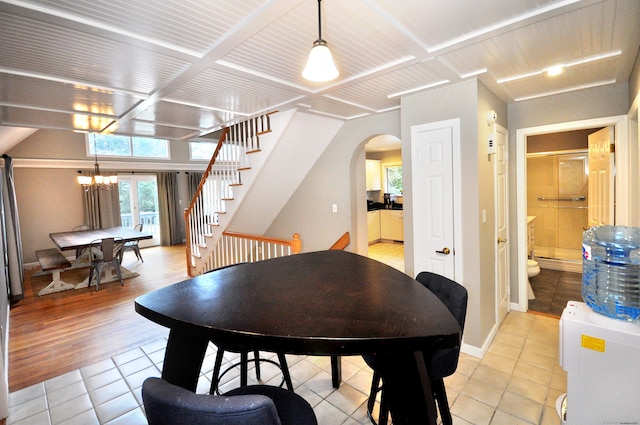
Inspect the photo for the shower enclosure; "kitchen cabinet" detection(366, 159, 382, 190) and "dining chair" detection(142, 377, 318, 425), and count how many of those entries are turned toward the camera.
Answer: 2

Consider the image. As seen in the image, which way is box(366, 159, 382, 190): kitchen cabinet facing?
toward the camera

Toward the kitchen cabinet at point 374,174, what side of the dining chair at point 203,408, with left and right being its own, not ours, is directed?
front

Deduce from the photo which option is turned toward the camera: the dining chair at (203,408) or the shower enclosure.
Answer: the shower enclosure

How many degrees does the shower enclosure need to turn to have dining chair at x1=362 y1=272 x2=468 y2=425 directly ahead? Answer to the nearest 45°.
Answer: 0° — it already faces it

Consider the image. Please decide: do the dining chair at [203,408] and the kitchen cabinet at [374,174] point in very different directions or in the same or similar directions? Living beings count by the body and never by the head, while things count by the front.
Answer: very different directions

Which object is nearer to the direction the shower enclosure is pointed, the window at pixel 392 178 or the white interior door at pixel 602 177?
the white interior door

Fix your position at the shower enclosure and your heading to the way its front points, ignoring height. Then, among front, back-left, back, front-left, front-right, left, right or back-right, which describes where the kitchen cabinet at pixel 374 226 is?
right

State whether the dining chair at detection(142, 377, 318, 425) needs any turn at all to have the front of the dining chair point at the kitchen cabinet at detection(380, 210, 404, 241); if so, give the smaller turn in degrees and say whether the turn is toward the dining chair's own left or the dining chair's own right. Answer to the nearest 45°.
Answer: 0° — it already faces it

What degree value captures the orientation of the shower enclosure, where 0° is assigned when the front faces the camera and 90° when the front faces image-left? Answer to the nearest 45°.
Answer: approximately 0°

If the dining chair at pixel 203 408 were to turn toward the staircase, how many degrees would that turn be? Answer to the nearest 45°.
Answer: approximately 45° to its left

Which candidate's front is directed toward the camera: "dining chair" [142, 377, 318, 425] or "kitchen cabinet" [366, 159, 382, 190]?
the kitchen cabinet

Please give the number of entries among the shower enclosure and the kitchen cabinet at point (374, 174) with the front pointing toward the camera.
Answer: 2

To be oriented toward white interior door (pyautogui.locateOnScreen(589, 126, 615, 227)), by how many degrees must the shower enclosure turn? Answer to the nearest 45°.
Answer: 0° — it already faces it

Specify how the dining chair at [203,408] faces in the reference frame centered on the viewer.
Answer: facing away from the viewer and to the right of the viewer

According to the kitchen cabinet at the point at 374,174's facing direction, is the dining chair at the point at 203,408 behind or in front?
in front

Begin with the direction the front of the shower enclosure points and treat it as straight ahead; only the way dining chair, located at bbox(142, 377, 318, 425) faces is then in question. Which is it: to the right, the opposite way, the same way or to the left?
the opposite way

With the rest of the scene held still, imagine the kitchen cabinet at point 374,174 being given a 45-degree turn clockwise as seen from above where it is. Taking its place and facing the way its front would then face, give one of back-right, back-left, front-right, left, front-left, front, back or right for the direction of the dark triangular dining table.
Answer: front-left

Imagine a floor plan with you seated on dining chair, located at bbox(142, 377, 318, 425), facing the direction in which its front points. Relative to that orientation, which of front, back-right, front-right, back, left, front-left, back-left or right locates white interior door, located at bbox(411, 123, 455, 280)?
front

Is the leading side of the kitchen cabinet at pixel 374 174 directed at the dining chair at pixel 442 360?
yes
